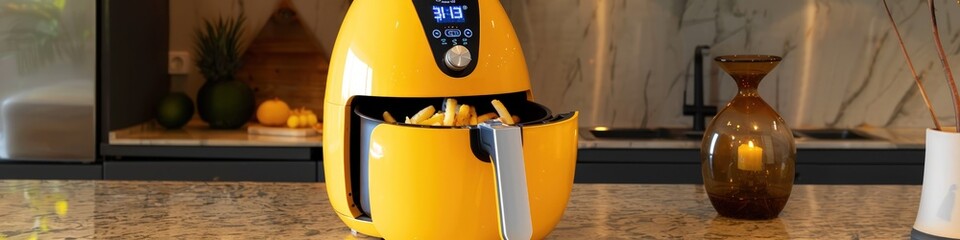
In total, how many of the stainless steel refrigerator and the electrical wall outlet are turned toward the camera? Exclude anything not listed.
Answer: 2

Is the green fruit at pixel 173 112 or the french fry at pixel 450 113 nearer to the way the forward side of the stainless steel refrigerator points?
the french fry

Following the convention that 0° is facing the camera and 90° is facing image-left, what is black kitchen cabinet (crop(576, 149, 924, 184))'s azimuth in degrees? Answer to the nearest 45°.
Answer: approximately 0°
